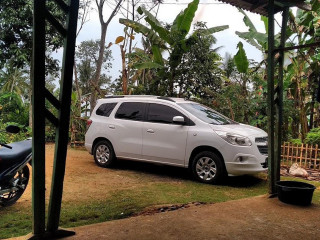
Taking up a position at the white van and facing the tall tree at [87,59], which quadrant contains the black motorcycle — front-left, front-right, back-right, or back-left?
back-left

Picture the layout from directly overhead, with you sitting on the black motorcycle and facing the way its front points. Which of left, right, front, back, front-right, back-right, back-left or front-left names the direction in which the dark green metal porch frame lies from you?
back-left

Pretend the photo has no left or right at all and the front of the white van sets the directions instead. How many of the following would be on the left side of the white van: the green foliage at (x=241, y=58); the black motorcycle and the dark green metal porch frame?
1

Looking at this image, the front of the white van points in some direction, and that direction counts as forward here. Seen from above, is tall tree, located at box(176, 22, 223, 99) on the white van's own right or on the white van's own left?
on the white van's own left

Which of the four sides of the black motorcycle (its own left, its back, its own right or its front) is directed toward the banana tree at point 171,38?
right

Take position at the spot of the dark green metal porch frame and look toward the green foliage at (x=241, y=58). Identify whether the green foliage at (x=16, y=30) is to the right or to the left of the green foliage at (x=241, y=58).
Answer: left

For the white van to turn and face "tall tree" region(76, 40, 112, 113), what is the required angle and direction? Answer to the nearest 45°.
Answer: approximately 135° to its left

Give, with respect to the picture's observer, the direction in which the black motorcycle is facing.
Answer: facing away from the viewer and to the left of the viewer

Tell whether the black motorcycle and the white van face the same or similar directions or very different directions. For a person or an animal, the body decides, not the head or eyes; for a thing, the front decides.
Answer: very different directions

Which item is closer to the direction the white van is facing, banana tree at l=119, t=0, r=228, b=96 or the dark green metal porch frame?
the dark green metal porch frame

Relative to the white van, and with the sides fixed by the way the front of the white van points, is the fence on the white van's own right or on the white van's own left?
on the white van's own left

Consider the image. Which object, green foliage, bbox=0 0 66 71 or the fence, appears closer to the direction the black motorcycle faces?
the green foliage

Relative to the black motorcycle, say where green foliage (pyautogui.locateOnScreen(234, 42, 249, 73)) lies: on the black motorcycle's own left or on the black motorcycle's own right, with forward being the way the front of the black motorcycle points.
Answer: on the black motorcycle's own right
